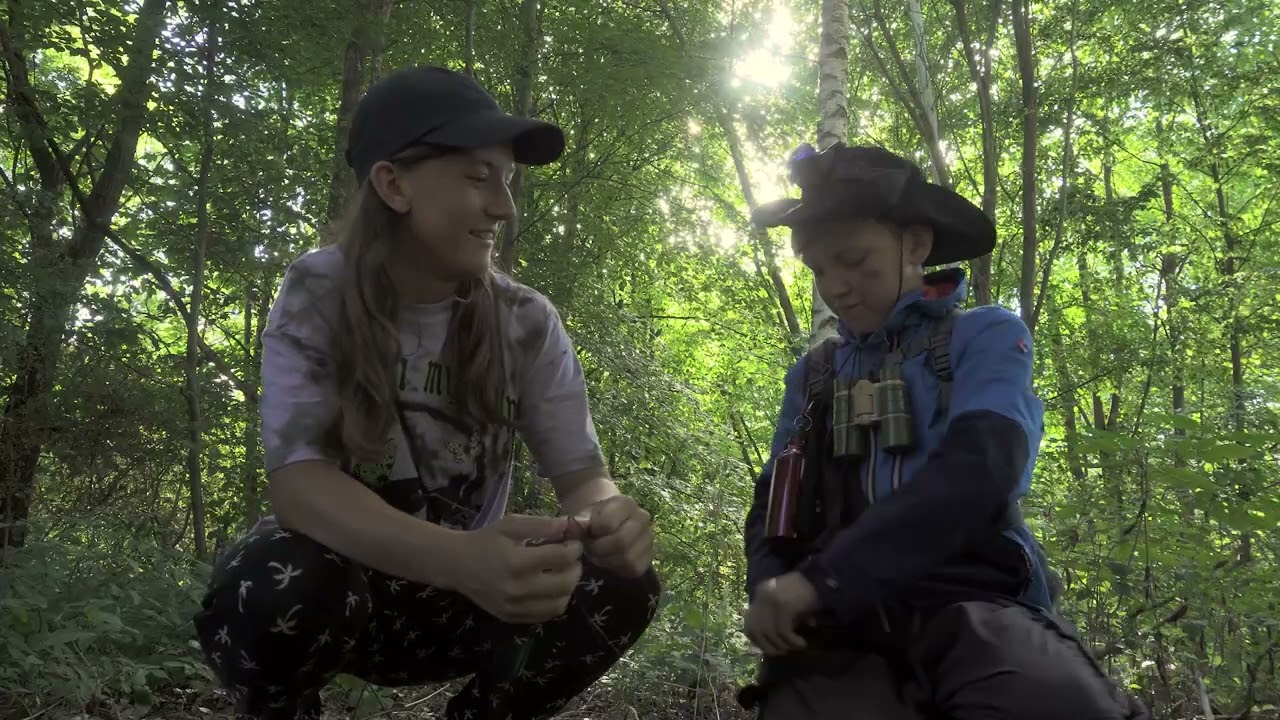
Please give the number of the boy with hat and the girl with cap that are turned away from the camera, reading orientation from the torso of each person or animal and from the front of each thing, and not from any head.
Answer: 0

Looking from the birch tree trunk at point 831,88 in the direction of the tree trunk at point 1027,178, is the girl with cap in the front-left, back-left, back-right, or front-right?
back-right

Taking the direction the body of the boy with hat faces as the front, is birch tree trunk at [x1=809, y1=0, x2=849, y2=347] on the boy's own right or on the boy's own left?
on the boy's own right

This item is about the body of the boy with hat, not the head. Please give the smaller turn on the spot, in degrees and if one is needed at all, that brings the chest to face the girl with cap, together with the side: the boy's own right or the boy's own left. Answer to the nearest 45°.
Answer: approximately 45° to the boy's own right

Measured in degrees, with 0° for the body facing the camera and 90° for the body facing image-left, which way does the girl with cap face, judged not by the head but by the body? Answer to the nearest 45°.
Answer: approximately 315°

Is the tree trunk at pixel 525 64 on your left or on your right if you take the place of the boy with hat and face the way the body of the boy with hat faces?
on your right

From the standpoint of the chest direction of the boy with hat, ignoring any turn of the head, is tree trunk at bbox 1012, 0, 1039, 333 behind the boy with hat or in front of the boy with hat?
behind

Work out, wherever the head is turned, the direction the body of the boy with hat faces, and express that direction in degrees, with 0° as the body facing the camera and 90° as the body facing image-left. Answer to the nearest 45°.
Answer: approximately 45°

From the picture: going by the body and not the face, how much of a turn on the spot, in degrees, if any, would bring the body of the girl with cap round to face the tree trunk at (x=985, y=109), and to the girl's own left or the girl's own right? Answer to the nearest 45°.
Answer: approximately 90° to the girl's own left

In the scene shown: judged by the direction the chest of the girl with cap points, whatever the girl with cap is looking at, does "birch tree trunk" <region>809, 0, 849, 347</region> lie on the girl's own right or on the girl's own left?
on the girl's own left
